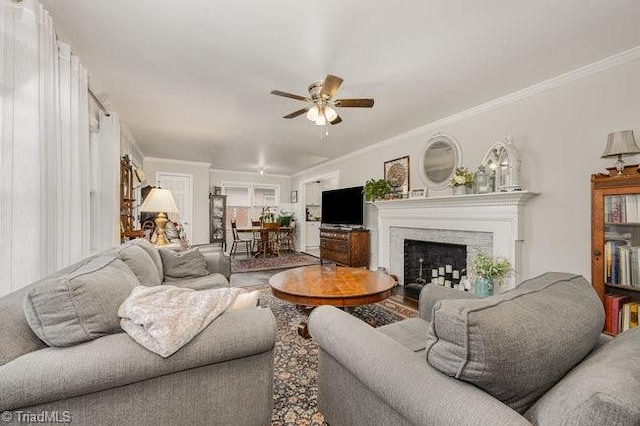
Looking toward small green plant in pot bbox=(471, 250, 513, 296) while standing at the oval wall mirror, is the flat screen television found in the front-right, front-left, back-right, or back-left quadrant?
back-right

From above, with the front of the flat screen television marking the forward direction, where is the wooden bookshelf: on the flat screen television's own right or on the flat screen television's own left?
on the flat screen television's own left

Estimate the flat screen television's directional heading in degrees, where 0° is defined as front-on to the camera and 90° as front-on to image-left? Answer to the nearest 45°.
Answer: approximately 45°

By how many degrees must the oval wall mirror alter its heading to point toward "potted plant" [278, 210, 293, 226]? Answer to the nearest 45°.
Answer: approximately 90° to its right

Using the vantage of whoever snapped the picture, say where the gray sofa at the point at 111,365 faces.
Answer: facing to the right of the viewer

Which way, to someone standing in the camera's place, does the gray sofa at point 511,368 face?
facing away from the viewer and to the left of the viewer

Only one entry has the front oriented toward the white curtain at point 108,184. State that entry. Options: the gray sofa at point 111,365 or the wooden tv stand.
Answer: the wooden tv stand

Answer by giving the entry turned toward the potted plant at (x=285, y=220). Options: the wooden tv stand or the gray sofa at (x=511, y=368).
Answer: the gray sofa

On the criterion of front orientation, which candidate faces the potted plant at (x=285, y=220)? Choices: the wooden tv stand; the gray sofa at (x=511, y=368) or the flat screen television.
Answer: the gray sofa

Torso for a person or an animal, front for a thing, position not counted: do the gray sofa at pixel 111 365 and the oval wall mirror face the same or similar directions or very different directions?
very different directions
